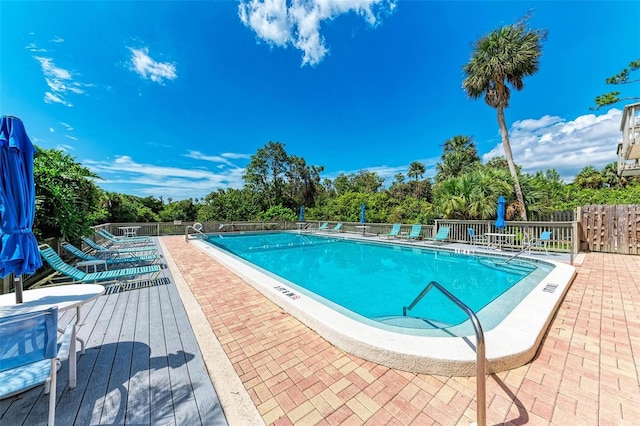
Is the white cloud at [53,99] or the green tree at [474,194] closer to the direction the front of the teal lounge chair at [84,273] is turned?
the green tree

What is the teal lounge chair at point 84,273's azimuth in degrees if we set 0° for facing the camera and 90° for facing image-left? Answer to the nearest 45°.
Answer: approximately 270°

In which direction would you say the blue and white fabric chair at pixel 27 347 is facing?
away from the camera

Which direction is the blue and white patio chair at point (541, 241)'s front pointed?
to the viewer's left

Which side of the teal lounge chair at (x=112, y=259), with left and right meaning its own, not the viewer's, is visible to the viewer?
right

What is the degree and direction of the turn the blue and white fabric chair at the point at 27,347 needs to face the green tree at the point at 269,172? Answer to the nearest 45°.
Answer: approximately 45° to its right

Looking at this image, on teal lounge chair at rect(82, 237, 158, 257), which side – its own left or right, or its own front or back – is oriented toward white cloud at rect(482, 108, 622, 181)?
front

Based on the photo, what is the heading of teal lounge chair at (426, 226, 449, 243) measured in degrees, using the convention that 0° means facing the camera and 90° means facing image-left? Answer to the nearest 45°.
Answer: approximately 45°

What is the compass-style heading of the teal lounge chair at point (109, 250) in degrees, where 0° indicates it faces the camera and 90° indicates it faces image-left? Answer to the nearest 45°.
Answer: approximately 270°
